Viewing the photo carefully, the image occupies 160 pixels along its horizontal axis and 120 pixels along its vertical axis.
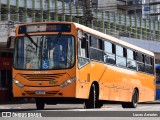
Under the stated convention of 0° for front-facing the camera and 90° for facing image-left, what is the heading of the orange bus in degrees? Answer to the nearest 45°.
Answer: approximately 45°
